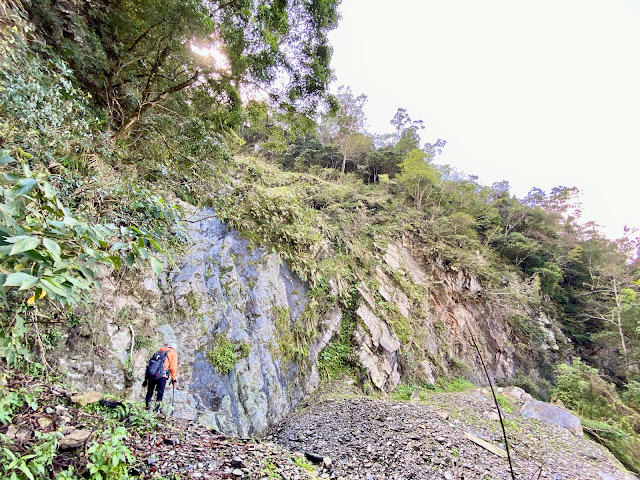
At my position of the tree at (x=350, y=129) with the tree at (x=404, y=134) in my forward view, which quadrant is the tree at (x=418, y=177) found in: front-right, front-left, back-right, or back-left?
front-right

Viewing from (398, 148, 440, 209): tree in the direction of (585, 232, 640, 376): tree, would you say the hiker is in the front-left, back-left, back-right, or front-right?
back-right

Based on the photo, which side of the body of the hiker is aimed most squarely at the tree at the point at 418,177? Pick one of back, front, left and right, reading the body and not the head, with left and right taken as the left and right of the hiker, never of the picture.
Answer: front

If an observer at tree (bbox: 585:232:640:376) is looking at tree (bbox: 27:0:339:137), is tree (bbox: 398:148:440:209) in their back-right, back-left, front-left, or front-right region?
front-right

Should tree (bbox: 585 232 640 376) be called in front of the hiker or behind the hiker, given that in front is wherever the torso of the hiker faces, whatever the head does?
in front

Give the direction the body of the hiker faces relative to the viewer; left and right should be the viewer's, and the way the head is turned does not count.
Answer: facing away from the viewer and to the right of the viewer

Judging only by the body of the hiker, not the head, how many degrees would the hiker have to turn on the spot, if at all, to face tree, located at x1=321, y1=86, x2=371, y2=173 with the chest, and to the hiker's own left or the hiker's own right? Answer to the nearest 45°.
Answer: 0° — they already face it

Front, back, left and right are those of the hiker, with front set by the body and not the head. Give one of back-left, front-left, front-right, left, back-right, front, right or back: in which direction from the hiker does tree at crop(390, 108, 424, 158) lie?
front
